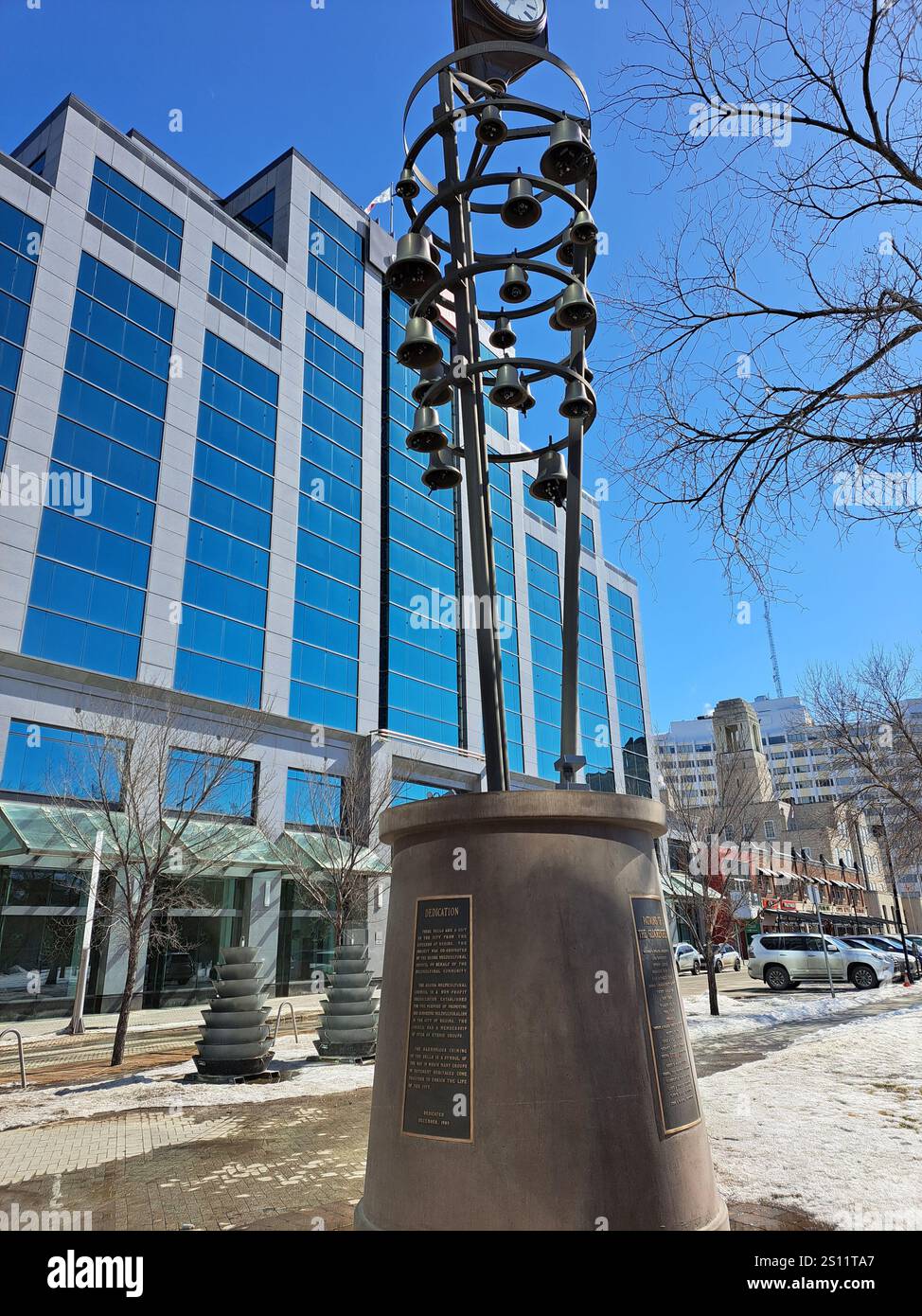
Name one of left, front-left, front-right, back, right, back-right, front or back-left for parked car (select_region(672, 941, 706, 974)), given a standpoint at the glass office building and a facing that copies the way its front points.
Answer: left

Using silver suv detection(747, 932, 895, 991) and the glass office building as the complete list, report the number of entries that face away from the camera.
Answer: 0

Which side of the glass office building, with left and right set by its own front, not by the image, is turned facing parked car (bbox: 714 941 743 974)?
left

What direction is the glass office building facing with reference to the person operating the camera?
facing the viewer and to the right of the viewer
